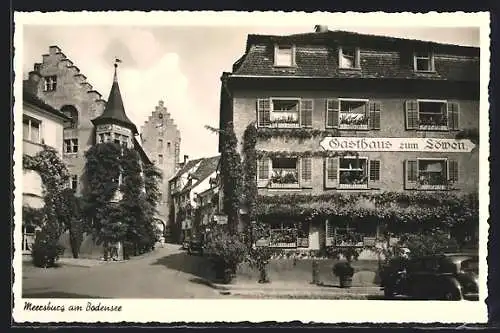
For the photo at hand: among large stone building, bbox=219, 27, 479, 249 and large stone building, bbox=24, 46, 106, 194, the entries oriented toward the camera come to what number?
2

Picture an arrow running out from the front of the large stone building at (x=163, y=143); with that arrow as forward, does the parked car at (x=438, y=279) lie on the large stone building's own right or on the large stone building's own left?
on the large stone building's own left

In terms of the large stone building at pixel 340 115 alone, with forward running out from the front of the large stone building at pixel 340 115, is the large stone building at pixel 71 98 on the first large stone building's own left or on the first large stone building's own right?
on the first large stone building's own right

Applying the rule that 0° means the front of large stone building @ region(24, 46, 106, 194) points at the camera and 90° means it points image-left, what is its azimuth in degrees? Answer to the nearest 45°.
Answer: approximately 0°

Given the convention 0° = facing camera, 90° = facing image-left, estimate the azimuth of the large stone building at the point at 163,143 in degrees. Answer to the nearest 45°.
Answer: approximately 0°

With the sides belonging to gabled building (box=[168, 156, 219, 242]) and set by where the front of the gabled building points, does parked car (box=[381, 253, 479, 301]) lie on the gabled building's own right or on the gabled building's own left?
on the gabled building's own left

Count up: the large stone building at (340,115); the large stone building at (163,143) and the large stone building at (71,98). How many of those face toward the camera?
3
